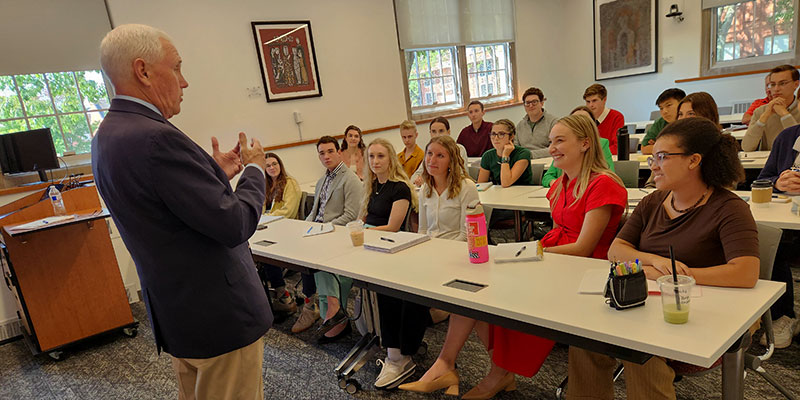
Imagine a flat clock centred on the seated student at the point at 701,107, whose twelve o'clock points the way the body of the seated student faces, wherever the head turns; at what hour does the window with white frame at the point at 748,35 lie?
The window with white frame is roughly at 5 o'clock from the seated student.

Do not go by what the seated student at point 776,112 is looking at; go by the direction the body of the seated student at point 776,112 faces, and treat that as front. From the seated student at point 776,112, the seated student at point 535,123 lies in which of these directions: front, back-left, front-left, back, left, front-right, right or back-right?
front-right

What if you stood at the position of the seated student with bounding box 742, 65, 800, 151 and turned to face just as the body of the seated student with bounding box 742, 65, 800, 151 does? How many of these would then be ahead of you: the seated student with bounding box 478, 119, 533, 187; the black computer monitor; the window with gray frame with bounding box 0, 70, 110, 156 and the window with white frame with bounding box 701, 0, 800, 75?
3

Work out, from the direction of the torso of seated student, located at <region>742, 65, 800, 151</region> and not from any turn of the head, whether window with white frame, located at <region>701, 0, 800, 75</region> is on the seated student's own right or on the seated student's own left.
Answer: on the seated student's own right

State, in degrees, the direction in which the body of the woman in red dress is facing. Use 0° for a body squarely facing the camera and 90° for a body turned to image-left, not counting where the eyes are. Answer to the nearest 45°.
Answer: approximately 90°

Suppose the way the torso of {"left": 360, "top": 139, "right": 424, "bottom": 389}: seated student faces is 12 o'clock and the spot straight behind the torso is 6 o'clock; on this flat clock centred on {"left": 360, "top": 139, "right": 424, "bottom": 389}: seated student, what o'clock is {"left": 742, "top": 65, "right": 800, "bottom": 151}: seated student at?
{"left": 742, "top": 65, "right": 800, "bottom": 151}: seated student is roughly at 7 o'clock from {"left": 360, "top": 139, "right": 424, "bottom": 389}: seated student.

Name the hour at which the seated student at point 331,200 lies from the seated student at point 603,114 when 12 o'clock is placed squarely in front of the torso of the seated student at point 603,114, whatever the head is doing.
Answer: the seated student at point 331,200 is roughly at 12 o'clock from the seated student at point 603,114.

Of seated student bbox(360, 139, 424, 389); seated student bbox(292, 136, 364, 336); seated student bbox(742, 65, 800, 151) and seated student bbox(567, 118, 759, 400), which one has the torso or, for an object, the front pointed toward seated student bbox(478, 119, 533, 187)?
seated student bbox(742, 65, 800, 151)

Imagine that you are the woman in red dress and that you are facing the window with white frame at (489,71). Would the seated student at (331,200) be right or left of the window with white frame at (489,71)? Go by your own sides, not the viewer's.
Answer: left

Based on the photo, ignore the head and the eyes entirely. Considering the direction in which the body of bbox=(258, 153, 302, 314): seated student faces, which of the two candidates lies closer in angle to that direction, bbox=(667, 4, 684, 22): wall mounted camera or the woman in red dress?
the woman in red dress

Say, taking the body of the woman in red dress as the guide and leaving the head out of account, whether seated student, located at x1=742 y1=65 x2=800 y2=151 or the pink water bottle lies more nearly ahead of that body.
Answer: the pink water bottle

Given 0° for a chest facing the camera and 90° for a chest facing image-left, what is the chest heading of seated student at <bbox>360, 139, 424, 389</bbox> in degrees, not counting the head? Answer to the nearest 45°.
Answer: approximately 45°

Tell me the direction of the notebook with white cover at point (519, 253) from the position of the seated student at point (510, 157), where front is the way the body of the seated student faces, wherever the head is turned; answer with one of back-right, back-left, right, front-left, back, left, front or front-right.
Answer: front-left
